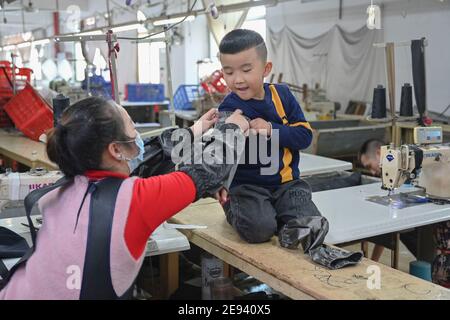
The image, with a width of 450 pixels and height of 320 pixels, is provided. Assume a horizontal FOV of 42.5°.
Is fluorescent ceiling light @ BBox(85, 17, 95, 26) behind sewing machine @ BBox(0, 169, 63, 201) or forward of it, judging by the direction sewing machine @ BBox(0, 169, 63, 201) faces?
behind

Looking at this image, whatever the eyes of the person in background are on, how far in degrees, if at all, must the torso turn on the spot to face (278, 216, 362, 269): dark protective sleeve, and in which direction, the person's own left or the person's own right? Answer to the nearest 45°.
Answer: approximately 45° to the person's own right

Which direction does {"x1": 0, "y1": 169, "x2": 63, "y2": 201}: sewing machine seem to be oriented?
toward the camera

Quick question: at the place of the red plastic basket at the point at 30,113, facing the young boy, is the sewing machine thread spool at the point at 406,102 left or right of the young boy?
left

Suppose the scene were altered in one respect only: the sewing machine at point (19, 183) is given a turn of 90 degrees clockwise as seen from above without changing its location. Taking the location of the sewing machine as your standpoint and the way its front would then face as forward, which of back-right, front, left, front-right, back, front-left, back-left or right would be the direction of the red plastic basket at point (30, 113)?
right

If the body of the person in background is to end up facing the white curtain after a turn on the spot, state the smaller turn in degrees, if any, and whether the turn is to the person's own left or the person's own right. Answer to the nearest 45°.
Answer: approximately 135° to the person's own left

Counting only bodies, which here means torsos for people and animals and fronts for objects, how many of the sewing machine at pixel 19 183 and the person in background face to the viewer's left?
0
